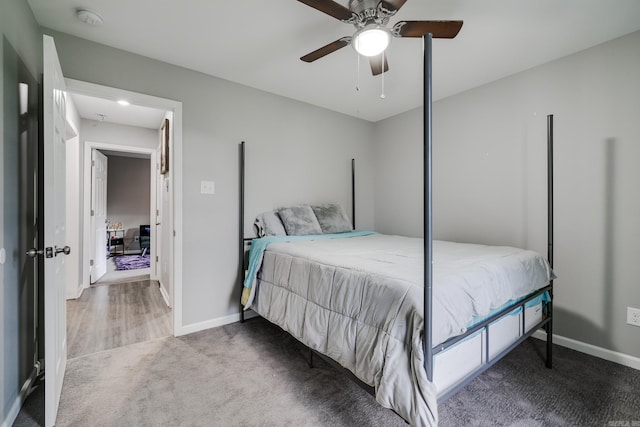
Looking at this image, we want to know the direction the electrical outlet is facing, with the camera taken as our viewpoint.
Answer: facing the viewer and to the left of the viewer

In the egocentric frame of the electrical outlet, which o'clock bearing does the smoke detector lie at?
The smoke detector is roughly at 12 o'clock from the electrical outlet.

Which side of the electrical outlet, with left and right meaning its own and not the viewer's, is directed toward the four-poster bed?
front

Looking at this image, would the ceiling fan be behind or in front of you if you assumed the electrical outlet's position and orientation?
in front

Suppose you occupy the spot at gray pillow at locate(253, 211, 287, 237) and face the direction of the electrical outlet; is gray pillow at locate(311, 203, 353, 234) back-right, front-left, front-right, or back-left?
front-left

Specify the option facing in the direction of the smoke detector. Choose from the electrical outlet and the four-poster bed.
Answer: the electrical outlet

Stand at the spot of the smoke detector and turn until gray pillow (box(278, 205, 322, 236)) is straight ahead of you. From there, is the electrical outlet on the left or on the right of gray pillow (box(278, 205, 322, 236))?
right

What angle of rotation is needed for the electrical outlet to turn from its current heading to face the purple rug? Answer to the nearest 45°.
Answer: approximately 45° to its right

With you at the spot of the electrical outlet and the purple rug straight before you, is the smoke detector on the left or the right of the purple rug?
left

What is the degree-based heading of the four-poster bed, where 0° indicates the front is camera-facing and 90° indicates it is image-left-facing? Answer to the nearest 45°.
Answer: approximately 315°

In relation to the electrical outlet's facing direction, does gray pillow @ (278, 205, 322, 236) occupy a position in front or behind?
in front

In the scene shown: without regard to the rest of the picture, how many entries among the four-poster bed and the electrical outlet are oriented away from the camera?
0
